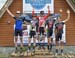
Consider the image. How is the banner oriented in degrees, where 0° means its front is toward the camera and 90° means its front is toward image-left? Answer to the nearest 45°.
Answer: approximately 0°
